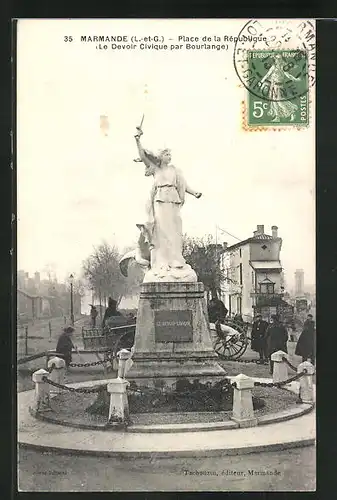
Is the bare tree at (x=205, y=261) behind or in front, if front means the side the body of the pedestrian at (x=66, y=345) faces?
in front

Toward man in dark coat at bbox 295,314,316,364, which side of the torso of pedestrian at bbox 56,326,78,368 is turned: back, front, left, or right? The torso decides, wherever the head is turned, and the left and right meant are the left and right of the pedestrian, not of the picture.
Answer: front

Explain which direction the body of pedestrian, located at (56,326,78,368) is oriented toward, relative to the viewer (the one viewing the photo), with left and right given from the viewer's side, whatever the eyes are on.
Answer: facing to the right of the viewer

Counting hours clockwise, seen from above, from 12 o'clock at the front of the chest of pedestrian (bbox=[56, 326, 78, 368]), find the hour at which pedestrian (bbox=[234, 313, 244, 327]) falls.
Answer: pedestrian (bbox=[234, 313, 244, 327]) is roughly at 12 o'clock from pedestrian (bbox=[56, 326, 78, 368]).

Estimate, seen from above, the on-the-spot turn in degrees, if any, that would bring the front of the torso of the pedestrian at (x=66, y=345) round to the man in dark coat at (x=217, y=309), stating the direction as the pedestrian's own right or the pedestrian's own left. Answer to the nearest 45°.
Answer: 0° — they already face them
